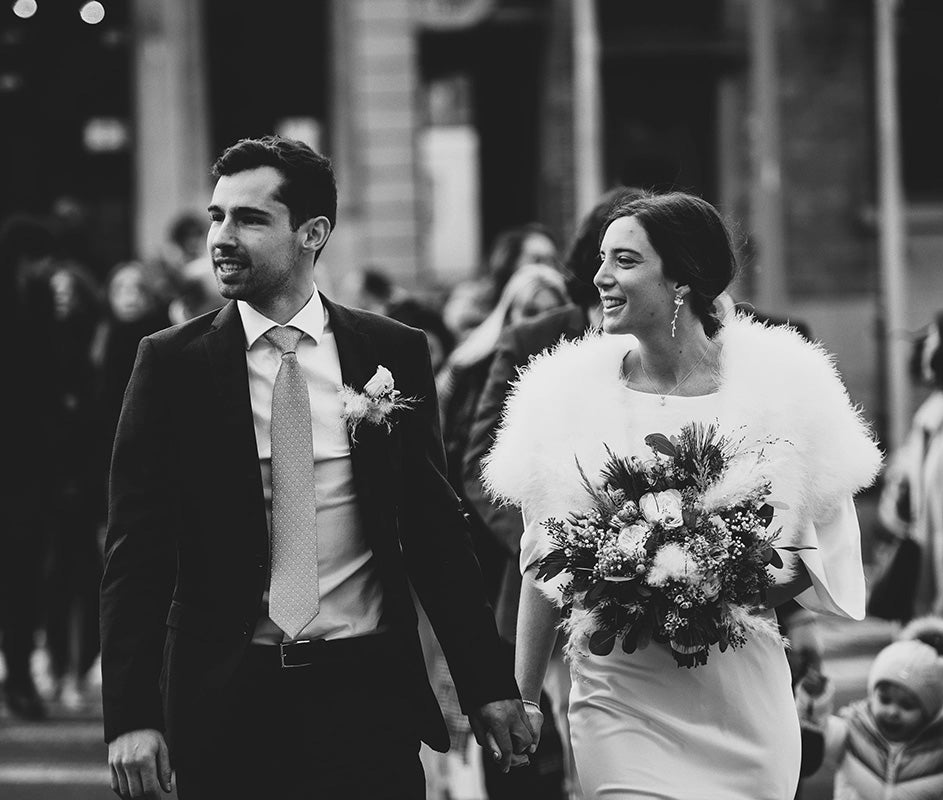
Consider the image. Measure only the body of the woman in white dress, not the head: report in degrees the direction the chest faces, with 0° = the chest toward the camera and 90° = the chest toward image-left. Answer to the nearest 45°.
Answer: approximately 0°

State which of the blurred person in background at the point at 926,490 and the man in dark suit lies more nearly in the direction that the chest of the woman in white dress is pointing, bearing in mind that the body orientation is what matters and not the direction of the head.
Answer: the man in dark suit

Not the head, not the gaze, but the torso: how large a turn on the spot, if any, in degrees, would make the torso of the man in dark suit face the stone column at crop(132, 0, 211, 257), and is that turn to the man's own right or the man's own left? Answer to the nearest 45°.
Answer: approximately 180°

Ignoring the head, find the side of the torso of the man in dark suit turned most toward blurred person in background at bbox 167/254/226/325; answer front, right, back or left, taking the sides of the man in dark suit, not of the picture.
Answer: back

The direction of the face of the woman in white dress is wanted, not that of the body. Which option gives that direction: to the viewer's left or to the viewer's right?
to the viewer's left

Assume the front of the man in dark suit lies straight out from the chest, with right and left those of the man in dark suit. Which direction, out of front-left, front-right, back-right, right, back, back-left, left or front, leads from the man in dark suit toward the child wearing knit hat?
back-left

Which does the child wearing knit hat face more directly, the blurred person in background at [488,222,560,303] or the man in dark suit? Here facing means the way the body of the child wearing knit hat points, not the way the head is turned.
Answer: the man in dark suit

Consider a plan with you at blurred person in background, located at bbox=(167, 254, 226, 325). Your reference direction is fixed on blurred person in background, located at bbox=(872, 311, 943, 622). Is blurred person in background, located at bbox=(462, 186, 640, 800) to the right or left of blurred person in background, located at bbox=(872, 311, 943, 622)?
right
